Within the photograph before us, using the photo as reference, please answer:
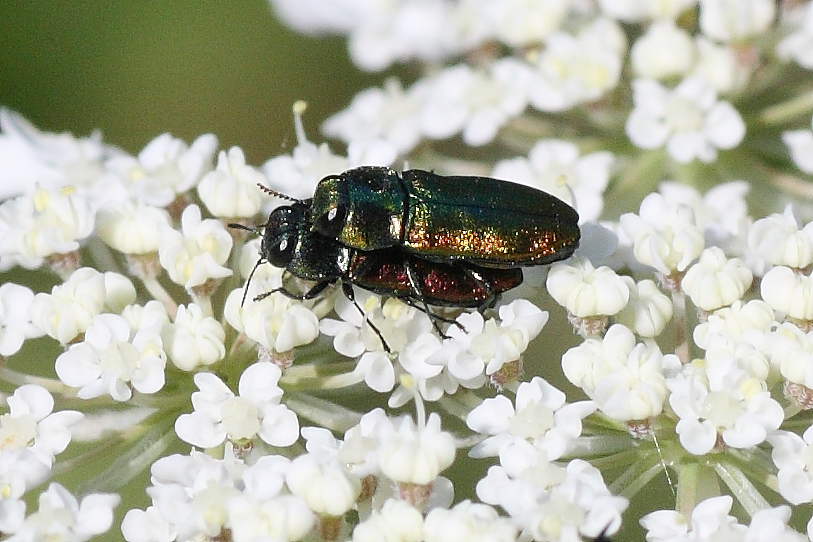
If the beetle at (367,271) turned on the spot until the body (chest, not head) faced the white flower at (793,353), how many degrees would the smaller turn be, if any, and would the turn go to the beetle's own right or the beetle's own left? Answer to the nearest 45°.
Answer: approximately 135° to the beetle's own left

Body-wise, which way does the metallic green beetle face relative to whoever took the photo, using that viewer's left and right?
facing to the left of the viewer

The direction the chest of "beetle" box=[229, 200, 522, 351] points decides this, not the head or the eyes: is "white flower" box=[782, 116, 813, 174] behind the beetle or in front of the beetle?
behind

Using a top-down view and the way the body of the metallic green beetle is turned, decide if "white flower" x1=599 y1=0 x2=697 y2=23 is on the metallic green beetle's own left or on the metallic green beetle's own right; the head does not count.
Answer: on the metallic green beetle's own right

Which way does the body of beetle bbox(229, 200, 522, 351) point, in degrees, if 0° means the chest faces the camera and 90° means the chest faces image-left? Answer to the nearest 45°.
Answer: approximately 90°

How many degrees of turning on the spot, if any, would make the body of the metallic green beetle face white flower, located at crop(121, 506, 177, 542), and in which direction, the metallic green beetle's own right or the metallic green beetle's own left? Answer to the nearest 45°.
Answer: approximately 45° to the metallic green beetle's own left

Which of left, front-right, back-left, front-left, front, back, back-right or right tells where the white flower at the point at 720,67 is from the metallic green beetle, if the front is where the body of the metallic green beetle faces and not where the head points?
back-right
